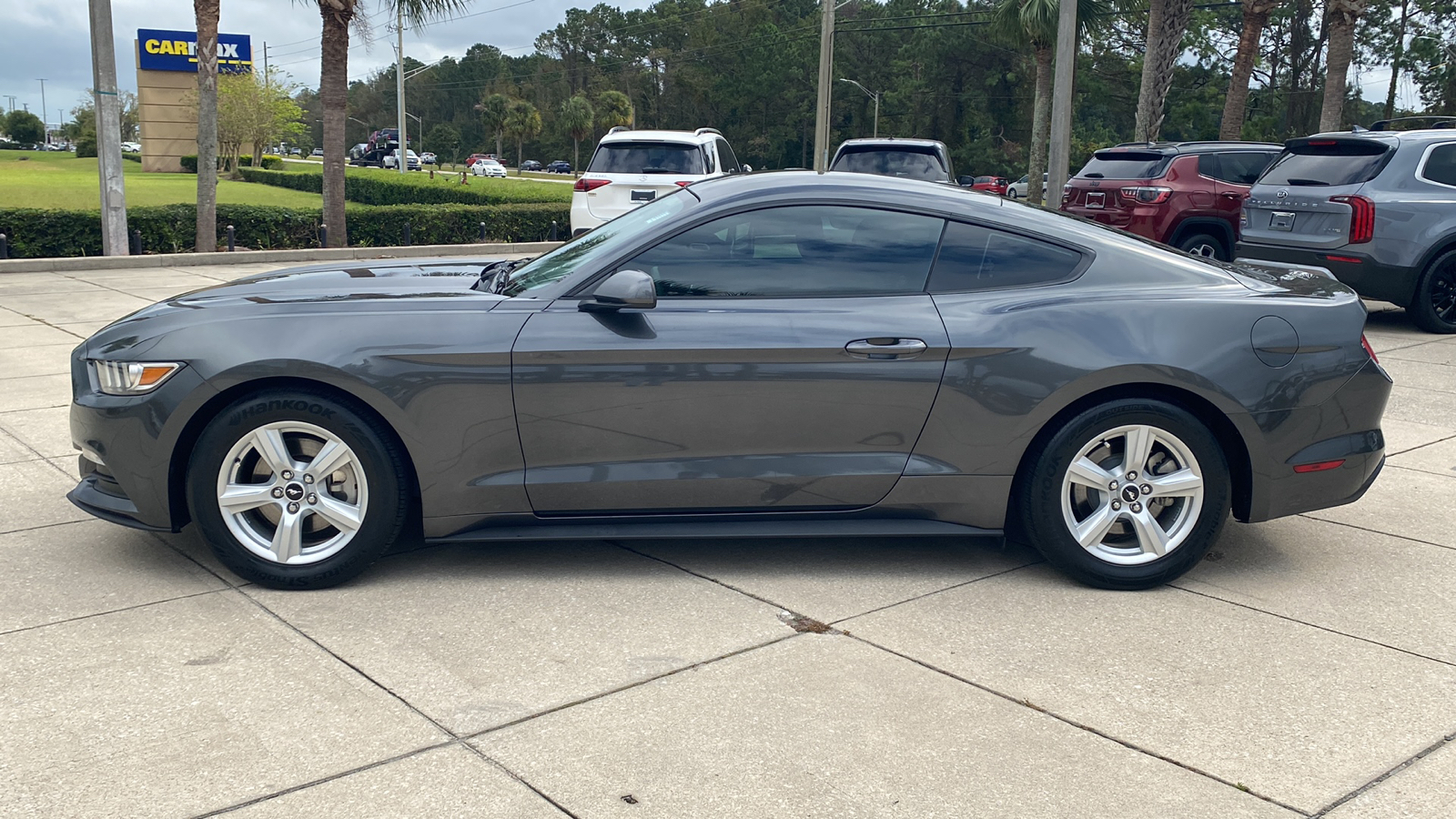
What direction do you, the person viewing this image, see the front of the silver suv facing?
facing away from the viewer and to the right of the viewer

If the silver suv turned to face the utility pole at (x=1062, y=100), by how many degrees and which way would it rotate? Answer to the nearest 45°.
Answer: approximately 90° to its left

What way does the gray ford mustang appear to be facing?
to the viewer's left

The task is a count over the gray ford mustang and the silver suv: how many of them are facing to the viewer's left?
1

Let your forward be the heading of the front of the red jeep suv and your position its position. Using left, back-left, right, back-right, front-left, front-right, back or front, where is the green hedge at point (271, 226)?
back-left

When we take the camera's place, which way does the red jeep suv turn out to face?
facing away from the viewer and to the right of the viewer

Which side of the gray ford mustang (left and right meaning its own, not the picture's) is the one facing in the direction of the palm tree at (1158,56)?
right

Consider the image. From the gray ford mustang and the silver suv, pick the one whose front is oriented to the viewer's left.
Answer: the gray ford mustang

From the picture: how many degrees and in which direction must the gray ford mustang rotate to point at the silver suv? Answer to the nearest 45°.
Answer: approximately 135° to its right

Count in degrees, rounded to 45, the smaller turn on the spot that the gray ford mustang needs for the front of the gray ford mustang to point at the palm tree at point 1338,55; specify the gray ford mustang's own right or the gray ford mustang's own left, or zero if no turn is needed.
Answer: approximately 135° to the gray ford mustang's own right

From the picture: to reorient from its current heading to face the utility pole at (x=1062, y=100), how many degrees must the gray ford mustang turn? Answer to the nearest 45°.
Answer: approximately 90° to its right

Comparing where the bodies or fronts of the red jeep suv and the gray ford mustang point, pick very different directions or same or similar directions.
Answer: very different directions

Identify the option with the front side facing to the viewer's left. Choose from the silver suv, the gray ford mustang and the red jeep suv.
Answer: the gray ford mustang

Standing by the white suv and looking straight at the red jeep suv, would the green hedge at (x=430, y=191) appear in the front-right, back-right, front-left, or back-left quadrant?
back-left

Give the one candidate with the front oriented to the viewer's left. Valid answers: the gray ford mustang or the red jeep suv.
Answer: the gray ford mustang
